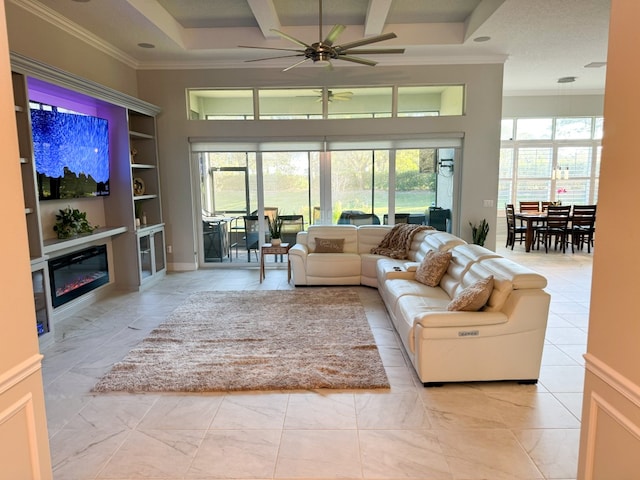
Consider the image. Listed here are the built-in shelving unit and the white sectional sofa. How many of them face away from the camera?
0

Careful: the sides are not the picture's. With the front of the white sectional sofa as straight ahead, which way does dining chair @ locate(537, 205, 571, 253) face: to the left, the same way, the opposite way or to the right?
to the right

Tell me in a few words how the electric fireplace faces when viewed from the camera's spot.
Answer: facing the viewer and to the right of the viewer

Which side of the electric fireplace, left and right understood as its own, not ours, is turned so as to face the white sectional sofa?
front

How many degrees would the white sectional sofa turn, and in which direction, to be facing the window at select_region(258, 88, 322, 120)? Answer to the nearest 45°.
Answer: approximately 90° to its right

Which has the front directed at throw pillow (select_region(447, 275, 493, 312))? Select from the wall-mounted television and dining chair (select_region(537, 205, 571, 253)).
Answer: the wall-mounted television

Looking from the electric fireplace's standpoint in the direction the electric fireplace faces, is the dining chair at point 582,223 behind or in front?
in front

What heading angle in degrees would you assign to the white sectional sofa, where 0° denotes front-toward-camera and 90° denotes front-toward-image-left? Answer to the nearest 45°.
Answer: approximately 45°

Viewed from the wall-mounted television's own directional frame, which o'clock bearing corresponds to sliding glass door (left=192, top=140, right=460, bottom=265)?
The sliding glass door is roughly at 10 o'clock from the wall-mounted television.

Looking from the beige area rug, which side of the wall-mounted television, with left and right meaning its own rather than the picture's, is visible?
front

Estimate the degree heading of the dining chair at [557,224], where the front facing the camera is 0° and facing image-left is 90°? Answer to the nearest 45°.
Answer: approximately 135°

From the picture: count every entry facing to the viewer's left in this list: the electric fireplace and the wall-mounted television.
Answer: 0

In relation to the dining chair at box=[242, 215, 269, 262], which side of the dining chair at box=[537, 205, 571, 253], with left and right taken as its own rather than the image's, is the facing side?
left

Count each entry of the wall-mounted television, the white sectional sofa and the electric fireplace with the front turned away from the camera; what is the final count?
0

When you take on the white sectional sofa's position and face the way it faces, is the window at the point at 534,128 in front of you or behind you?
behind

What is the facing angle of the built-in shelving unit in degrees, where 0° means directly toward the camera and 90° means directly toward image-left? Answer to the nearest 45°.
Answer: approximately 315°

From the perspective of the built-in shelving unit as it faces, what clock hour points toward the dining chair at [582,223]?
The dining chair is roughly at 11 o'clock from the built-in shelving unit.

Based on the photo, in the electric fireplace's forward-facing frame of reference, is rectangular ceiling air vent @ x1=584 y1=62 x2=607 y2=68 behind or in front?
in front

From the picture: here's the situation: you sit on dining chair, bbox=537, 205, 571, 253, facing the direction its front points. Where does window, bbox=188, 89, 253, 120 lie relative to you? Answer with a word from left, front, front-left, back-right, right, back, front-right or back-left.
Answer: left

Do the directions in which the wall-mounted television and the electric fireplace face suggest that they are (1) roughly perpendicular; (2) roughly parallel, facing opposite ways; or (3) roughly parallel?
roughly parallel
